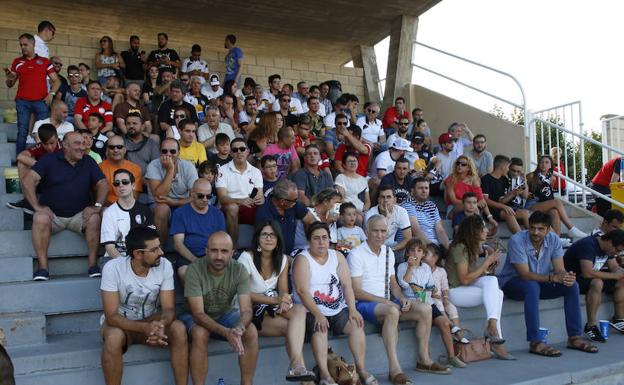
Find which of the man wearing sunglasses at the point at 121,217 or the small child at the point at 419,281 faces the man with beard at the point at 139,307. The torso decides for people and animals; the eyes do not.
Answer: the man wearing sunglasses

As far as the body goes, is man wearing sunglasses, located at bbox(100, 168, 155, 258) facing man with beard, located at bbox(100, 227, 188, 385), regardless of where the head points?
yes

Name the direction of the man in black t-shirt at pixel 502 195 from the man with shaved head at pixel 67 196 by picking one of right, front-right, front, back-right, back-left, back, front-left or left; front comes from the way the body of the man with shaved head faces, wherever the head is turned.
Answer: left

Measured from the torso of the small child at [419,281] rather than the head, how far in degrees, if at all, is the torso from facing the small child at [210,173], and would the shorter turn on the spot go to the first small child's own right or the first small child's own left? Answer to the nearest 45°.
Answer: approximately 135° to the first small child's own right

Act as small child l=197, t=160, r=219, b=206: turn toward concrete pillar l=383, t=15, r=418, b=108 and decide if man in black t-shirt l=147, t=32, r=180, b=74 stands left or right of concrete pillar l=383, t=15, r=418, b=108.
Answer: left

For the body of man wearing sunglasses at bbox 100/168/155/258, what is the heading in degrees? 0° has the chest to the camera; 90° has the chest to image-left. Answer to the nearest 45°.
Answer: approximately 0°

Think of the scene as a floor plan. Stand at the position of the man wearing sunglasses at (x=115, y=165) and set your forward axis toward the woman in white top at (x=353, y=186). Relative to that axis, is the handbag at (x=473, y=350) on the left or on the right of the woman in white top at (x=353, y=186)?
right

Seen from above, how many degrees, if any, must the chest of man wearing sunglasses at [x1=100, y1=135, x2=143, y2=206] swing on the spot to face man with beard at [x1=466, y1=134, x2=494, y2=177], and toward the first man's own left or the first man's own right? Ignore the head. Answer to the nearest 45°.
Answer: approximately 90° to the first man's own left

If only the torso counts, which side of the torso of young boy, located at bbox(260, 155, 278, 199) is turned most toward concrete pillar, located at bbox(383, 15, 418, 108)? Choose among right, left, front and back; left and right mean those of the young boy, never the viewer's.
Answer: back

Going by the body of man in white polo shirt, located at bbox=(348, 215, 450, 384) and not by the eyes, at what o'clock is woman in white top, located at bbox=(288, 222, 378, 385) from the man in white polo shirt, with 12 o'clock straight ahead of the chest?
The woman in white top is roughly at 3 o'clock from the man in white polo shirt.
